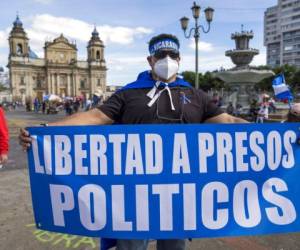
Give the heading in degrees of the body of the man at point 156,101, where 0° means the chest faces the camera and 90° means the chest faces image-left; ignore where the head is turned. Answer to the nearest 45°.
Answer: approximately 0°

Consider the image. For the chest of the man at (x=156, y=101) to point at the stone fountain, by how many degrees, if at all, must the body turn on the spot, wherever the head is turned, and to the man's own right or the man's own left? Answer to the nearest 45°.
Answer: approximately 180°
